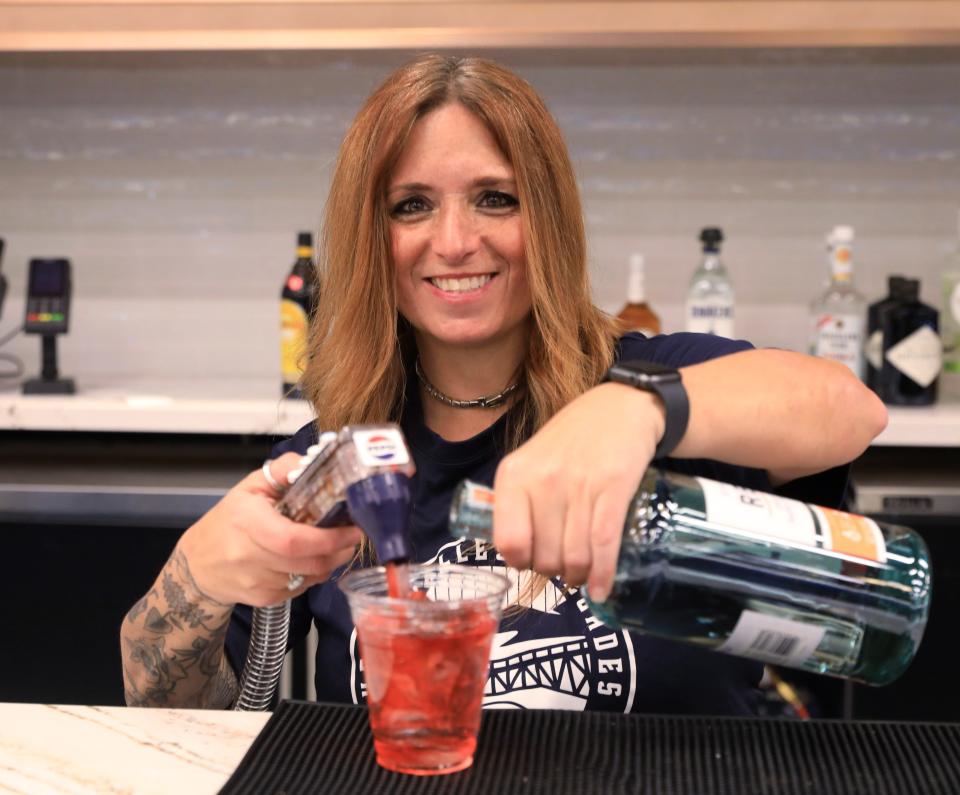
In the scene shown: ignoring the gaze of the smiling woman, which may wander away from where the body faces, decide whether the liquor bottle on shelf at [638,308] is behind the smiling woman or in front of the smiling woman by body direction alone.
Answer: behind

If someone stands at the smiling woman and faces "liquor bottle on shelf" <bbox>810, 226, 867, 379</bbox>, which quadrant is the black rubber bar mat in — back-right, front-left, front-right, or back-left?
back-right

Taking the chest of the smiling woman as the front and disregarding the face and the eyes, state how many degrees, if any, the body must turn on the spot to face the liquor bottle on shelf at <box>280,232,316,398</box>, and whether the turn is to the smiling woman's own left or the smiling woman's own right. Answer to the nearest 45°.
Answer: approximately 180°

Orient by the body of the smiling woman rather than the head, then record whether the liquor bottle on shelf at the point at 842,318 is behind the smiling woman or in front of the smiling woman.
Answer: behind

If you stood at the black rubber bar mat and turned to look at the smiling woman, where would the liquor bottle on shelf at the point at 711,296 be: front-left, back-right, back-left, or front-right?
front-right

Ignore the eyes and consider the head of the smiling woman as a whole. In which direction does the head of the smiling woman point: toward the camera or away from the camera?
toward the camera

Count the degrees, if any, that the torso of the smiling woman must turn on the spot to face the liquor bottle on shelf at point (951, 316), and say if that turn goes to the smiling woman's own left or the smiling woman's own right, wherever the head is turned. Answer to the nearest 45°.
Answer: approximately 135° to the smiling woman's own left

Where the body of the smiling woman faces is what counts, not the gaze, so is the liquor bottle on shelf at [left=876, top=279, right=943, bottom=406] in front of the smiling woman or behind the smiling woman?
behind

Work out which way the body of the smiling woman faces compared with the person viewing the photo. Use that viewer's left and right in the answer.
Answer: facing the viewer

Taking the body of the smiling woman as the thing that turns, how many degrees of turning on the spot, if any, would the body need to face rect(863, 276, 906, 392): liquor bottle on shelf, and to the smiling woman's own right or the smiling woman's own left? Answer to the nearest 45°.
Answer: approximately 135° to the smiling woman's own left
